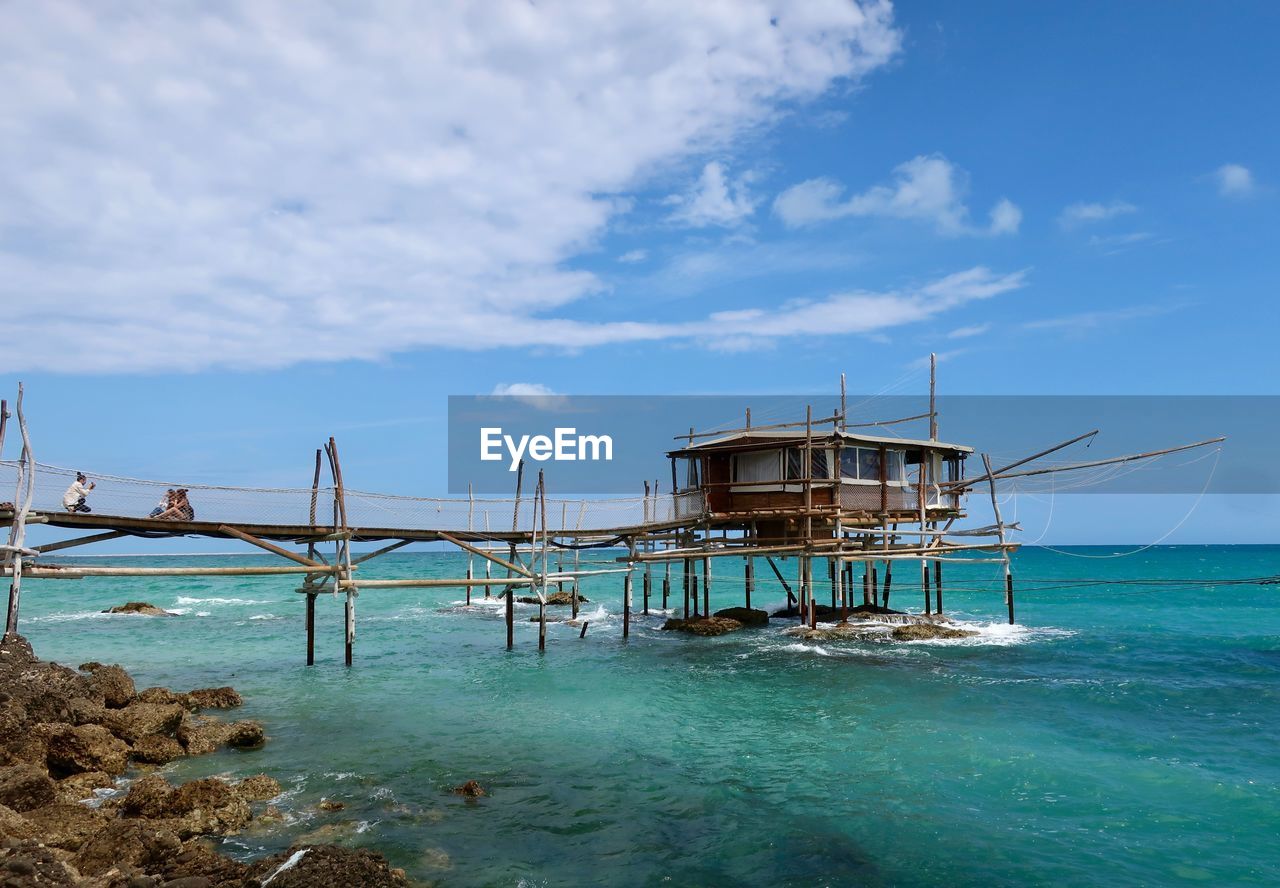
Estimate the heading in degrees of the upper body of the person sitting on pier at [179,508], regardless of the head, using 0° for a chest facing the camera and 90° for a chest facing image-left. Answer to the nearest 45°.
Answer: approximately 90°

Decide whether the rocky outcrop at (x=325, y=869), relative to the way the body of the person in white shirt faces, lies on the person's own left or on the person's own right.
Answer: on the person's own right

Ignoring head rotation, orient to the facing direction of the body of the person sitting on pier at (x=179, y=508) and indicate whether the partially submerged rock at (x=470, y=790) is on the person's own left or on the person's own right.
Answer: on the person's own left

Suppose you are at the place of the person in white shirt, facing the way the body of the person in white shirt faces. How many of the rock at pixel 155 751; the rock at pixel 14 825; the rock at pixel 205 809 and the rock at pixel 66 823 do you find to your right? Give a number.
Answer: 4

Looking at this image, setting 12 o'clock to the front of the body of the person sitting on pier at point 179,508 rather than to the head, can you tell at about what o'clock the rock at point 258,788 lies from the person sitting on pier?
The rock is roughly at 9 o'clock from the person sitting on pier.

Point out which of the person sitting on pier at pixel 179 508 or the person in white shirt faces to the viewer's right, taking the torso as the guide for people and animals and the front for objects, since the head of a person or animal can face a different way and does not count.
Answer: the person in white shirt

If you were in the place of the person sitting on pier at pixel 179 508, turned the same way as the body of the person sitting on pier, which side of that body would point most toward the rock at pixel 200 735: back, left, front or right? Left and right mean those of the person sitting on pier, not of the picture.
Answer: left

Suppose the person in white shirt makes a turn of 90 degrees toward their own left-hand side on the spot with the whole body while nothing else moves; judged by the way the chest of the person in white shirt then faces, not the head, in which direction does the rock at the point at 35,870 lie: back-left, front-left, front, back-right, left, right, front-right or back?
back

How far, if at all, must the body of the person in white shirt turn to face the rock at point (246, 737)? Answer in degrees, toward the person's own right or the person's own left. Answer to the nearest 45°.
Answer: approximately 45° to the person's own right

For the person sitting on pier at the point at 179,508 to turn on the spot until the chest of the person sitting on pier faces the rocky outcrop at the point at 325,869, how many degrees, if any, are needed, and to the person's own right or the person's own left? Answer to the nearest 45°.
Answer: approximately 90° to the person's own left

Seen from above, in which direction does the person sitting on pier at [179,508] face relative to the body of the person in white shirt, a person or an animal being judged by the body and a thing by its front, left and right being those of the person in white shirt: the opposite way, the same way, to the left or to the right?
the opposite way

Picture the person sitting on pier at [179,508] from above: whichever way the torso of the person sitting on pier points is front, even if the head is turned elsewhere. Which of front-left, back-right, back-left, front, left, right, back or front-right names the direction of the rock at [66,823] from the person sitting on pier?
left

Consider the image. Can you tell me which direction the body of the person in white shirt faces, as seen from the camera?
to the viewer's right

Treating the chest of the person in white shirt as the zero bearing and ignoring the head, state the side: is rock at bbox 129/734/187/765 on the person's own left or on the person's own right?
on the person's own right

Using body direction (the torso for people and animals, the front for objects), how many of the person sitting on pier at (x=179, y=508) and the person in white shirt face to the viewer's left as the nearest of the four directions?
1

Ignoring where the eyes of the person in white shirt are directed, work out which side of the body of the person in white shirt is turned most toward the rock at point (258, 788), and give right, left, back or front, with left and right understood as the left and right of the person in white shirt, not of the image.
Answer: right
